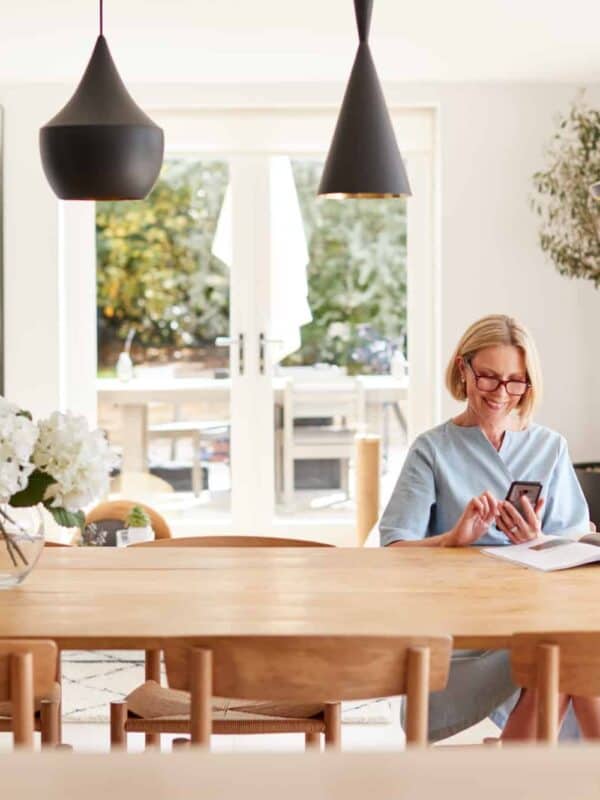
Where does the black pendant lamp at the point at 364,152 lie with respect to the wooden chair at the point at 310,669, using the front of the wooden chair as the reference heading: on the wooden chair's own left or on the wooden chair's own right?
on the wooden chair's own right

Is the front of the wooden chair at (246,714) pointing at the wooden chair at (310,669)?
yes

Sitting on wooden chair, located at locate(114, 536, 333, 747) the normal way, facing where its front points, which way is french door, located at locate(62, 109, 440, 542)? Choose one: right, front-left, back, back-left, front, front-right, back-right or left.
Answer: back

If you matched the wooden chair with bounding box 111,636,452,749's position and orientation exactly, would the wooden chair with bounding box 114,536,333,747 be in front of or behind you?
in front

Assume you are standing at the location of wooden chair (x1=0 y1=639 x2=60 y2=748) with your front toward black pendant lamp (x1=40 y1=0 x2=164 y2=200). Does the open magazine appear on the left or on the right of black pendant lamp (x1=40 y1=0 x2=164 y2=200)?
right

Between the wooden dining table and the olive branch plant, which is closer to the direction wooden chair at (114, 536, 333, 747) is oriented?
the wooden dining table

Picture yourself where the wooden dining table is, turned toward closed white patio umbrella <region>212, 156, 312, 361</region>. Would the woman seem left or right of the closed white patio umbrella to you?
right

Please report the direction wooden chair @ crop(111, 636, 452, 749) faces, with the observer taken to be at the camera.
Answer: facing away from the viewer and to the left of the viewer

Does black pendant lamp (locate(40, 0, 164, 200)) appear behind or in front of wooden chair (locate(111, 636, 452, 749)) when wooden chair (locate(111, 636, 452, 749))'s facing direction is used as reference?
in front
